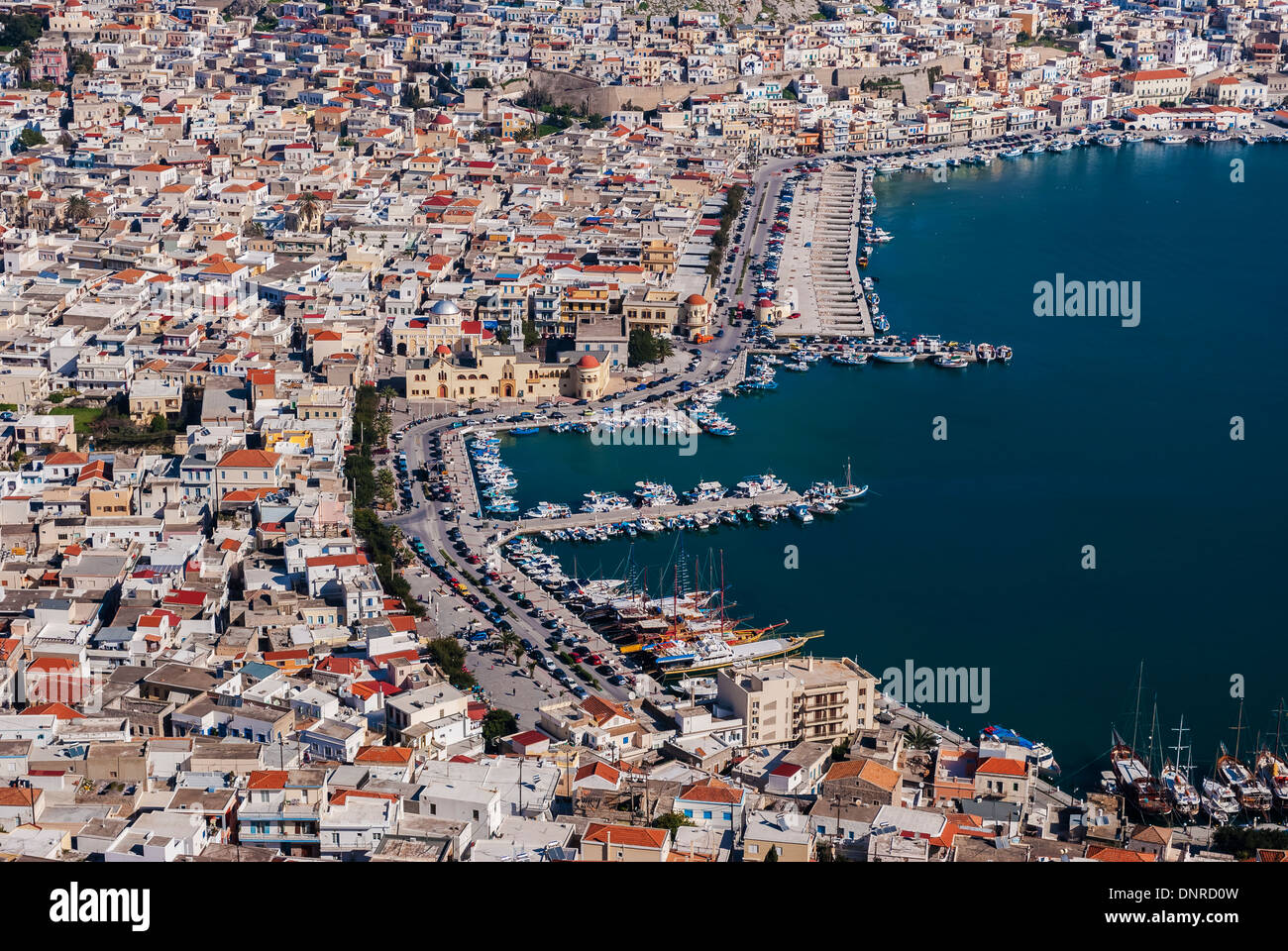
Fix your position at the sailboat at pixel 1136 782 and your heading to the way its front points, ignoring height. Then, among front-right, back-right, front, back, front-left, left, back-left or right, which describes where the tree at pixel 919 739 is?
front-left

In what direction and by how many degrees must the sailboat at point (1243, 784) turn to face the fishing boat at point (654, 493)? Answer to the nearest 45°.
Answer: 0° — it already faces it

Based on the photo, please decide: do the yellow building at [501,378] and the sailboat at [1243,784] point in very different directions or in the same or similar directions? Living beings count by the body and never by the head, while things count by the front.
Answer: very different directions

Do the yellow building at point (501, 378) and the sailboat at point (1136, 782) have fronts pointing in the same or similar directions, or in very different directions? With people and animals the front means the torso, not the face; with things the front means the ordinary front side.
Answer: very different directions

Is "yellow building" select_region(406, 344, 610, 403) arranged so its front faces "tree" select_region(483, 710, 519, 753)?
yes

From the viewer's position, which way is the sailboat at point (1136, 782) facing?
facing away from the viewer and to the left of the viewer

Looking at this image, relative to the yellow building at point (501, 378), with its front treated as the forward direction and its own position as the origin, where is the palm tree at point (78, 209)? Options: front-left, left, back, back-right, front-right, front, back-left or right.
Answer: back-right

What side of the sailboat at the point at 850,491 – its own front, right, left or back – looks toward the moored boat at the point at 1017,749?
right

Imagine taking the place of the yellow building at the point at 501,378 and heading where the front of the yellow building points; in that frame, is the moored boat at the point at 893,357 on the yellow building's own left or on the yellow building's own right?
on the yellow building's own left

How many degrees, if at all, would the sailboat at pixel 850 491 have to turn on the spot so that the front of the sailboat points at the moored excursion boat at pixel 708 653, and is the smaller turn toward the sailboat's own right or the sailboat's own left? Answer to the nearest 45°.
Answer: approximately 90° to the sailboat's own right

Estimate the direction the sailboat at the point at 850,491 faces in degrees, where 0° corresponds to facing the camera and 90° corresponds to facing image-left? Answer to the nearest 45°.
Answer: approximately 270°

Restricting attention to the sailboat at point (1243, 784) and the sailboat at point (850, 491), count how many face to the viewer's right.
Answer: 1

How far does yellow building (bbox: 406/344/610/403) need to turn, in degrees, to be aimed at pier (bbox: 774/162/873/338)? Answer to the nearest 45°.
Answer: approximately 135° to its left

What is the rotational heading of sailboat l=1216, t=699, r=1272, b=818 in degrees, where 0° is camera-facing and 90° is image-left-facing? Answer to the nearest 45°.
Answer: approximately 135°
